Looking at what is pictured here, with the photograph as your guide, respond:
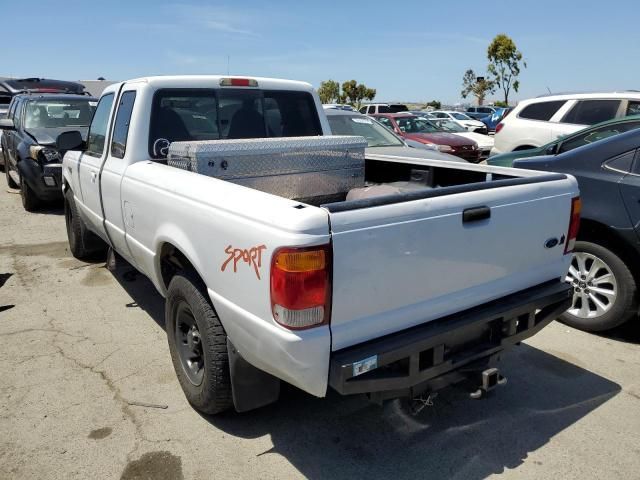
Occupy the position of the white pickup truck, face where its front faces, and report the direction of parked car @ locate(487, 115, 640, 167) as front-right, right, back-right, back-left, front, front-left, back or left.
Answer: right

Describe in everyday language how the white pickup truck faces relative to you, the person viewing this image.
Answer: facing away from the viewer and to the left of the viewer

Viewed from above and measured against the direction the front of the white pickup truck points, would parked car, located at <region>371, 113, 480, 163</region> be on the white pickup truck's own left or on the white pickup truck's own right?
on the white pickup truck's own right

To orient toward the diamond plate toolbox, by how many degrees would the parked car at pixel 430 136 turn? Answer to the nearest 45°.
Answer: approximately 45° to its right

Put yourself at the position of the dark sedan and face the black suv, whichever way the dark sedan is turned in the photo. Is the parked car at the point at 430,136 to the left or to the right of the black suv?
right

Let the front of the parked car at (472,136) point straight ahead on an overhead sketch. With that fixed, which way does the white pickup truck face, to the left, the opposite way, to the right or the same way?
the opposite way

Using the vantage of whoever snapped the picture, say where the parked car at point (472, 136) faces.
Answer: facing the viewer and to the right of the viewer

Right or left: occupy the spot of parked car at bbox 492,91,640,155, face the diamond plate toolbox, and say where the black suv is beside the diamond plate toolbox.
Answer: right

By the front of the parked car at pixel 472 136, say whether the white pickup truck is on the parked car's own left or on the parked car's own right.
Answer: on the parked car's own right

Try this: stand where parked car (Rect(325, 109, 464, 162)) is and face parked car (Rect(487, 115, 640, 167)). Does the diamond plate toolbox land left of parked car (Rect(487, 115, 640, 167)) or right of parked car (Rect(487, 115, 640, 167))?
right

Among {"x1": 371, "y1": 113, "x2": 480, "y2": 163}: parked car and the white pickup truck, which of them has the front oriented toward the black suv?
the white pickup truck

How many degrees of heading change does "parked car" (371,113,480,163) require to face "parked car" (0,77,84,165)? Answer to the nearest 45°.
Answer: approximately 135° to its right

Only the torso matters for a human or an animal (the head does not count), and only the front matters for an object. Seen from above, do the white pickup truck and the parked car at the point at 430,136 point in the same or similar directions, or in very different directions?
very different directions
